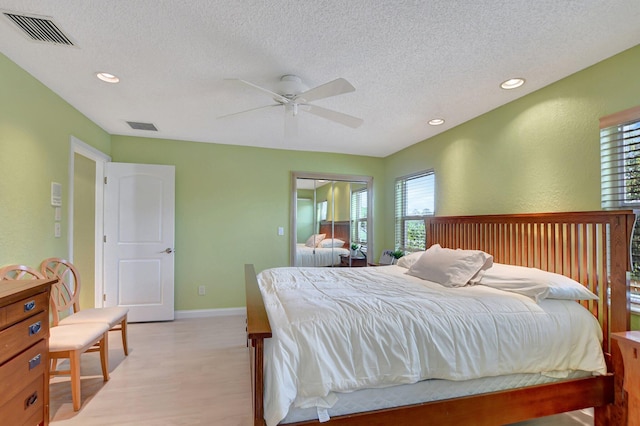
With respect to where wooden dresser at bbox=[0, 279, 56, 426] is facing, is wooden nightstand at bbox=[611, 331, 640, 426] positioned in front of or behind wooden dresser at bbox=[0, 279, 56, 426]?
in front

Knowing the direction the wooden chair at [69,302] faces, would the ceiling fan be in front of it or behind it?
in front

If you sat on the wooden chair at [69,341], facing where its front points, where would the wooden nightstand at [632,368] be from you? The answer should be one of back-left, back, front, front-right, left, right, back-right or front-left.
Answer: front

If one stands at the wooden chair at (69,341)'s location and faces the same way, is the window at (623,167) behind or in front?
in front

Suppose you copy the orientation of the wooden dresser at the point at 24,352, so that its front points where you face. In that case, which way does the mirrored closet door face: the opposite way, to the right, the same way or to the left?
to the right

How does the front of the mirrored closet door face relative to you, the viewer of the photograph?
facing the viewer

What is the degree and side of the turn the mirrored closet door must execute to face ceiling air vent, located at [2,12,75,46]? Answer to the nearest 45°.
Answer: approximately 45° to its right

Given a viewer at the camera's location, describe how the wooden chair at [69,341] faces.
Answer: facing the viewer and to the right of the viewer

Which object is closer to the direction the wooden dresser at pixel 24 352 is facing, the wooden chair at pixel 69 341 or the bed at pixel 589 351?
the bed

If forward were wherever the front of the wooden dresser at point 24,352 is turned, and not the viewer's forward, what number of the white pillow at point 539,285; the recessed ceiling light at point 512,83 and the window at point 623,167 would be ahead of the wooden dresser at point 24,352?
3

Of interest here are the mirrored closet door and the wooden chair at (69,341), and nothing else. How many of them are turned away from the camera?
0

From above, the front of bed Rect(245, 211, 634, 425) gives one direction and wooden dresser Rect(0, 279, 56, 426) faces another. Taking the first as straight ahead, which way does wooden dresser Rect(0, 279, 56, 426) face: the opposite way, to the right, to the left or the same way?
the opposite way

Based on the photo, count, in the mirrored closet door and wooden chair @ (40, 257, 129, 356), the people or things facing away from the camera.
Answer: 0

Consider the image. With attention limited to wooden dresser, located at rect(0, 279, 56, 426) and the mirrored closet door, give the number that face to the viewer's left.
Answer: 0

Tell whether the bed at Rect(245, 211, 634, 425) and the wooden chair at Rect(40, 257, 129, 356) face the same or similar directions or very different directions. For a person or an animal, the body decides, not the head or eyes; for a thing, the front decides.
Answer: very different directions
